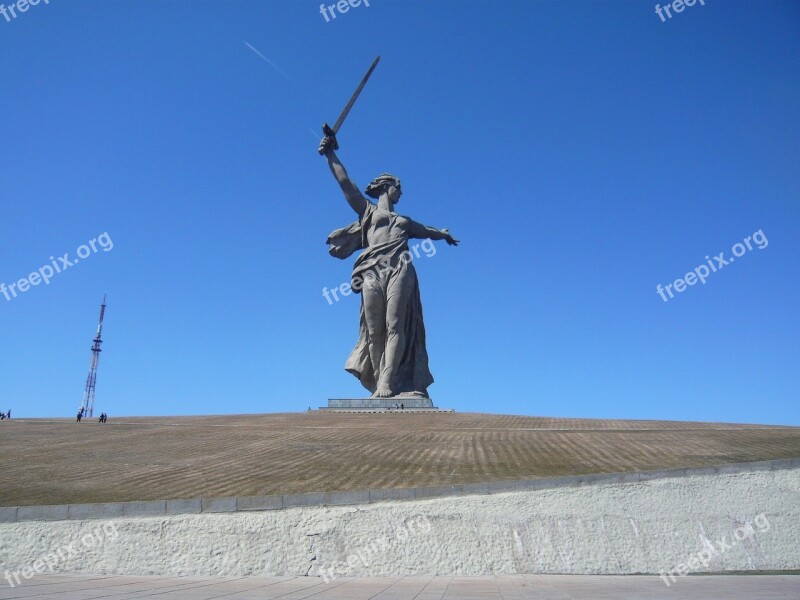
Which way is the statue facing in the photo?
toward the camera

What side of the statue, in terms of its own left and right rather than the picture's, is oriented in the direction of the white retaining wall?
front
